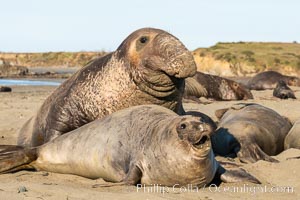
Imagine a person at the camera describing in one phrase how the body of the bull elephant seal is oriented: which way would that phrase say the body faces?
to the viewer's right

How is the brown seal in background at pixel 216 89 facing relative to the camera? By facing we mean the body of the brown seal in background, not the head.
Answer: to the viewer's right

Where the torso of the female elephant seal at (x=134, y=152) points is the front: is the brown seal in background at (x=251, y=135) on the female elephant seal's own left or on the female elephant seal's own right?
on the female elephant seal's own left

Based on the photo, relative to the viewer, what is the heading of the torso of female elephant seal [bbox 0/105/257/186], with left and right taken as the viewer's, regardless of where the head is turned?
facing the viewer and to the right of the viewer

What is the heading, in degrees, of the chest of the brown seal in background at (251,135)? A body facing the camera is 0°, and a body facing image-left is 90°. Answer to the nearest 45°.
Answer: approximately 45°

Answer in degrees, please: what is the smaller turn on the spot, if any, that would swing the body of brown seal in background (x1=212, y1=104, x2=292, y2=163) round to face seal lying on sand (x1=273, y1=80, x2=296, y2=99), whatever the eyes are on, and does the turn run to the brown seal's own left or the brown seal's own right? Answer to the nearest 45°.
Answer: approximately 135° to the brown seal's own right

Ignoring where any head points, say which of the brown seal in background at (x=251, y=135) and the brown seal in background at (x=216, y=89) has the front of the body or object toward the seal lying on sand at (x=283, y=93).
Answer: the brown seal in background at (x=216, y=89)

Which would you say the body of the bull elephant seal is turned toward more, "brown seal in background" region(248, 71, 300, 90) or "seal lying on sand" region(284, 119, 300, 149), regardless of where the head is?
the seal lying on sand
